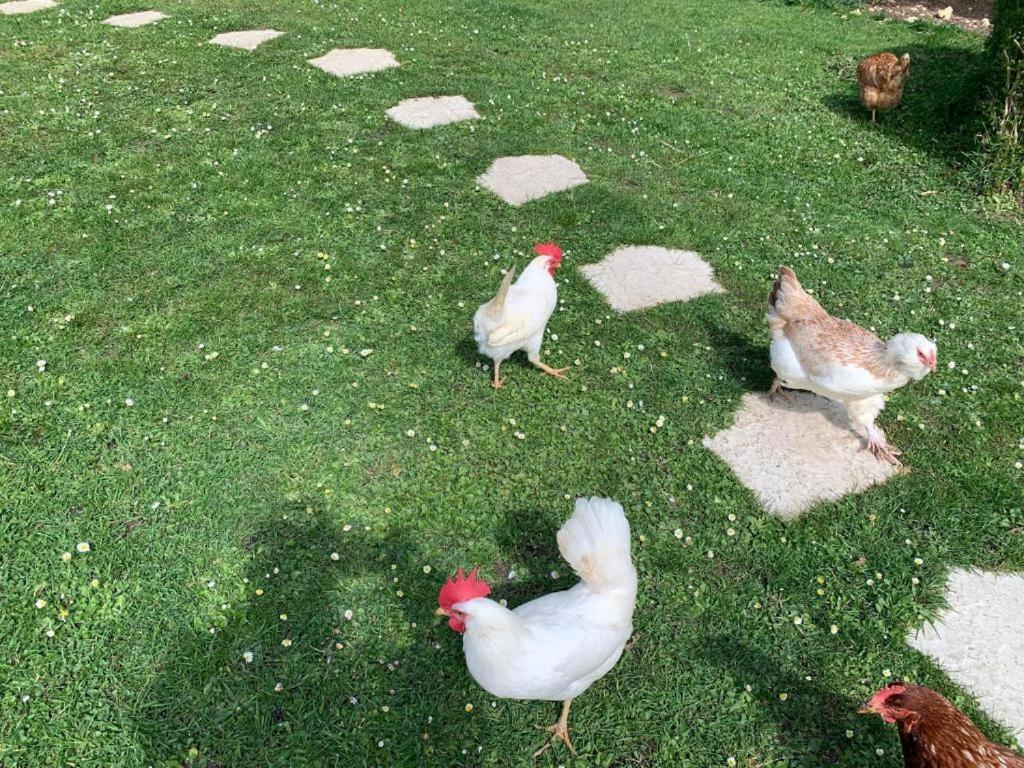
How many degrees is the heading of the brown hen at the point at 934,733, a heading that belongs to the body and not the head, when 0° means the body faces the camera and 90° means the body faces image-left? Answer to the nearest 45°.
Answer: approximately 90°

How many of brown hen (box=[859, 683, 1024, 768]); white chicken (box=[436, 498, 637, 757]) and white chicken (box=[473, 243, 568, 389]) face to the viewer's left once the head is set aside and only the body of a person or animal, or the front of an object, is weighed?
2

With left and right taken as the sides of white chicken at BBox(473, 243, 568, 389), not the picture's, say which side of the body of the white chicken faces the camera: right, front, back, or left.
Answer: right

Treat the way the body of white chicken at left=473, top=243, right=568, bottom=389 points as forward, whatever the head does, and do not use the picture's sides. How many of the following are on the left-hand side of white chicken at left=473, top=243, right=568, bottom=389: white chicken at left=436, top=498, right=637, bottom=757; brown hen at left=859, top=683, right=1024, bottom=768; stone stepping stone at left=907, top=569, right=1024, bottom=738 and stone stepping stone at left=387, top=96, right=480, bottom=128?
1

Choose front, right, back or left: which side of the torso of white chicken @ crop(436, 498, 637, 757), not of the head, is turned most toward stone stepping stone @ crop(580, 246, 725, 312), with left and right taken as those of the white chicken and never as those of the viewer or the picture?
right

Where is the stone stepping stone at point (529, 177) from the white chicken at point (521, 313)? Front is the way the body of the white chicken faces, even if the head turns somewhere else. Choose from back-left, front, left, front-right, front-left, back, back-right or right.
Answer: left

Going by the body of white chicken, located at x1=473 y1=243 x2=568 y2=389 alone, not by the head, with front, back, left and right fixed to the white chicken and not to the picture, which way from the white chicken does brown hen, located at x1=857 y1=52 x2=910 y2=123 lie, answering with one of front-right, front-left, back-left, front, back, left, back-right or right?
front-left

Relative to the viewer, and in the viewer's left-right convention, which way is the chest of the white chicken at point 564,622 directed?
facing to the left of the viewer

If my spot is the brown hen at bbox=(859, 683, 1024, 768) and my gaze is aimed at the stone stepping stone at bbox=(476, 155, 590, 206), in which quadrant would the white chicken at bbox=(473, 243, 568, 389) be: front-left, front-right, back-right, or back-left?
front-left

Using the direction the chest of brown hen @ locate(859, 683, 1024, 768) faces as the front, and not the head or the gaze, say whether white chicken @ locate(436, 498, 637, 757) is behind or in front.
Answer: in front

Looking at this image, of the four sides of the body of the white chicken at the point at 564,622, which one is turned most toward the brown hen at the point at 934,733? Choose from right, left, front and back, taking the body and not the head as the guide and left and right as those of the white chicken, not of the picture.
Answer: back

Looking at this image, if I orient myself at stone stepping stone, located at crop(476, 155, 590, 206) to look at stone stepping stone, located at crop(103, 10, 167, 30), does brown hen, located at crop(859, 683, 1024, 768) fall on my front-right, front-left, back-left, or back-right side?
back-left
